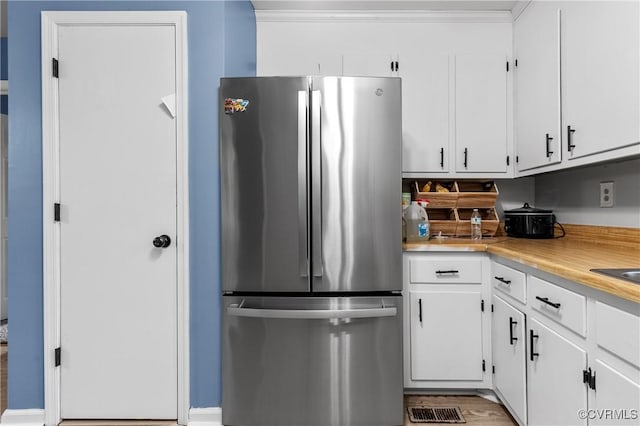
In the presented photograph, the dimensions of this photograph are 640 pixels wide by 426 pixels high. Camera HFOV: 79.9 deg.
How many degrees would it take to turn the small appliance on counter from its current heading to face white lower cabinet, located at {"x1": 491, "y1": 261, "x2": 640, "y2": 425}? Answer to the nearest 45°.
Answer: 0° — it already faces it

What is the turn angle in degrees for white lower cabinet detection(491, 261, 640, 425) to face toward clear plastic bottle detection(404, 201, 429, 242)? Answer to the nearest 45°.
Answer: approximately 90° to its right

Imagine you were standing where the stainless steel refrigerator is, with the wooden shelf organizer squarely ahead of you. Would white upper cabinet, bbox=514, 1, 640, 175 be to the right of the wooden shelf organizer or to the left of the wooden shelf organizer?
right

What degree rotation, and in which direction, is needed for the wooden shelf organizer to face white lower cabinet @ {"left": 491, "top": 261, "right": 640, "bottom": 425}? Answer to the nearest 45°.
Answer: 0° — it already faces it

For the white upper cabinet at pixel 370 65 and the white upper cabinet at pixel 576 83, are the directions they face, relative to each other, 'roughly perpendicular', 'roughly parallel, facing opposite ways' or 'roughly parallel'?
roughly perpendicular

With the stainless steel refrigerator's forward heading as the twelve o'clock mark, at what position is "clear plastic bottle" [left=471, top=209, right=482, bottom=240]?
The clear plastic bottle is roughly at 8 o'clock from the stainless steel refrigerator.

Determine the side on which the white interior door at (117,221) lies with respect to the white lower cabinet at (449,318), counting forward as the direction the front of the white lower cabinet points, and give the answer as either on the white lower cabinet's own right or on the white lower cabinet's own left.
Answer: on the white lower cabinet's own right
